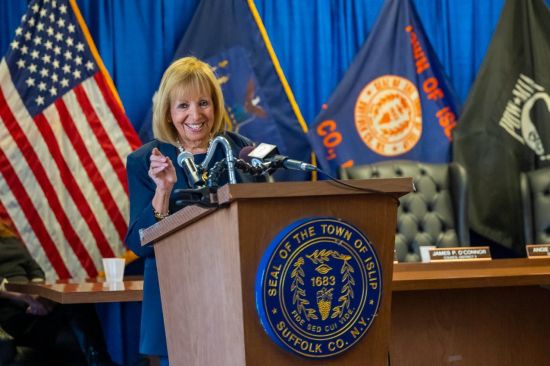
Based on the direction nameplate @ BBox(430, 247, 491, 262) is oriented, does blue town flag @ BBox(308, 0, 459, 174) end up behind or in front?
behind

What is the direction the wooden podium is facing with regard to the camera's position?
facing the viewer and to the right of the viewer

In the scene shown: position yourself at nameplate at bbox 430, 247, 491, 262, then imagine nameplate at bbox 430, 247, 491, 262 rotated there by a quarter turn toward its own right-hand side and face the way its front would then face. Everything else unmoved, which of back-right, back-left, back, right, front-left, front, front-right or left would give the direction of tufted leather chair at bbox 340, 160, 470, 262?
right

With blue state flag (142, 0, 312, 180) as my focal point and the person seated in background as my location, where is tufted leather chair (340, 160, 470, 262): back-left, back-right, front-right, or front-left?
front-right

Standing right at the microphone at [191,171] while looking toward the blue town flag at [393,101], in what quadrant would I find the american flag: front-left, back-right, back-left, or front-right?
front-left

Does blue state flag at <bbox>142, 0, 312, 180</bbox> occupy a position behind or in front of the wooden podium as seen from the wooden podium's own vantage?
behind

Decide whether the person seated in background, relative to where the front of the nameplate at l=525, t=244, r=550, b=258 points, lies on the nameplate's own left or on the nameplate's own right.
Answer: on the nameplate's own right

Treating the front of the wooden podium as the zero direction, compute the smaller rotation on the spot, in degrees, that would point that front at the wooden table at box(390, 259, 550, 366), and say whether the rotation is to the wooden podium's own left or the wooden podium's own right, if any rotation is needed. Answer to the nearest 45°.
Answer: approximately 90° to the wooden podium's own left

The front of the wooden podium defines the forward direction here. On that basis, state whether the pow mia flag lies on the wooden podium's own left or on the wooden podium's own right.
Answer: on the wooden podium's own left

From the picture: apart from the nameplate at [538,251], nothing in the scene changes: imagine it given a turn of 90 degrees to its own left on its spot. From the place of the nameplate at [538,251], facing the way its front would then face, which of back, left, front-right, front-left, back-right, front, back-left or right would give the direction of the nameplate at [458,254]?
back-right

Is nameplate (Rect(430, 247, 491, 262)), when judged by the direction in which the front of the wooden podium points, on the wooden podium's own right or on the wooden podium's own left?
on the wooden podium's own left

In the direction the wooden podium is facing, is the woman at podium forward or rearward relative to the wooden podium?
rearward

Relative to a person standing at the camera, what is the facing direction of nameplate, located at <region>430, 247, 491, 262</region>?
facing the viewer

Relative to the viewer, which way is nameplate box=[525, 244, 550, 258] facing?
toward the camera
